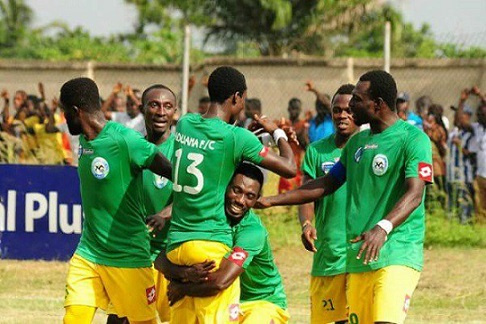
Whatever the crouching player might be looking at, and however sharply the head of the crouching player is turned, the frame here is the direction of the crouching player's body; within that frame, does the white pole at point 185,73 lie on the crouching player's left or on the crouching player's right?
on the crouching player's right

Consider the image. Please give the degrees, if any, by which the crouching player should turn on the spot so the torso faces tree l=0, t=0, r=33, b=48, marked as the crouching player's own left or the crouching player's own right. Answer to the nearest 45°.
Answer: approximately 90° to the crouching player's own right
